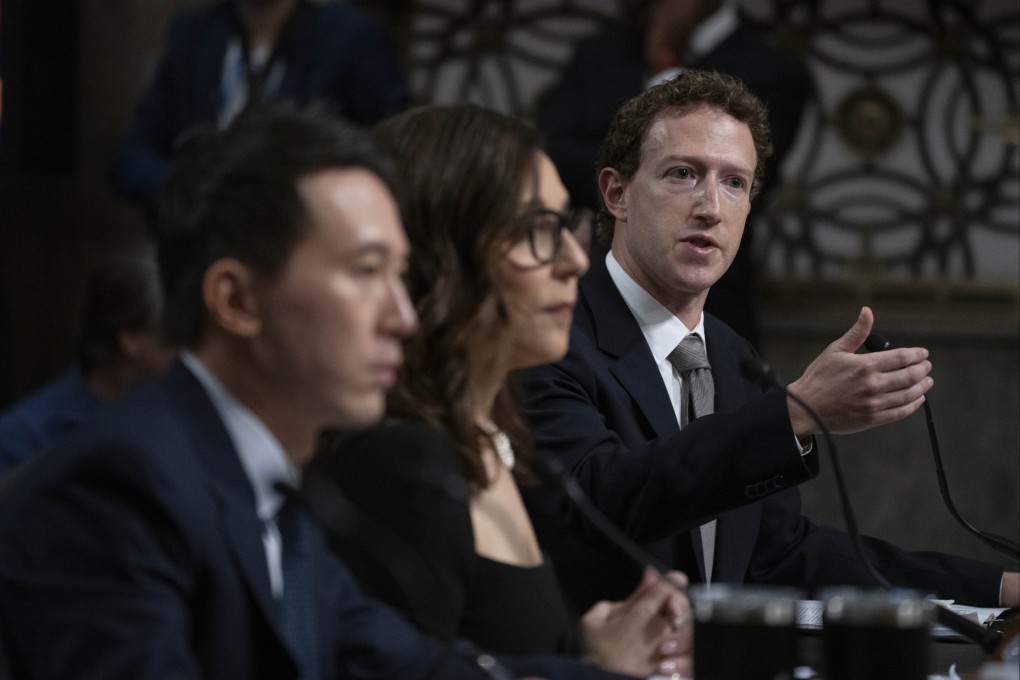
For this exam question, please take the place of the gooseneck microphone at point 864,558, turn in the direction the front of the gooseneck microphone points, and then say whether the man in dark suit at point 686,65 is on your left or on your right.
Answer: on your right

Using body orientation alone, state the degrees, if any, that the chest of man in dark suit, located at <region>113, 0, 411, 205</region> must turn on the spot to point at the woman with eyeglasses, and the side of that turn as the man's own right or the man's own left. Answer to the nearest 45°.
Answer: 0° — they already face them

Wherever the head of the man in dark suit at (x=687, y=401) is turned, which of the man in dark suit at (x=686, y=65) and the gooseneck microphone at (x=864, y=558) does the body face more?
the gooseneck microphone

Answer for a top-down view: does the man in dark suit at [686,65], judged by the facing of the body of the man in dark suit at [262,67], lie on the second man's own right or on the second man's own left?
on the second man's own left

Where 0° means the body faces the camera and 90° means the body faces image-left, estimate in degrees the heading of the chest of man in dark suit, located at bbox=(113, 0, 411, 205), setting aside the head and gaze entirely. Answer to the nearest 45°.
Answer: approximately 0°

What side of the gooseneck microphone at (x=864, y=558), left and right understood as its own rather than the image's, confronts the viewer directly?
left
